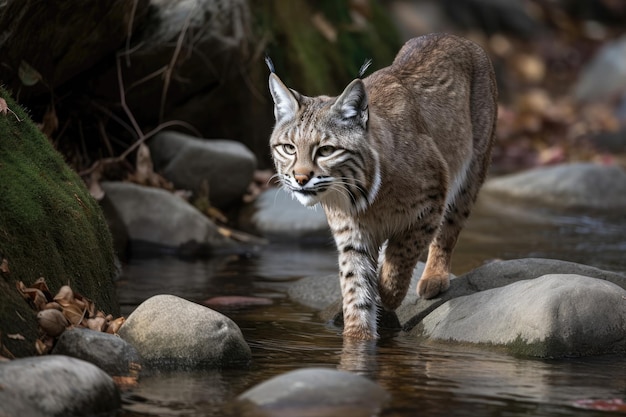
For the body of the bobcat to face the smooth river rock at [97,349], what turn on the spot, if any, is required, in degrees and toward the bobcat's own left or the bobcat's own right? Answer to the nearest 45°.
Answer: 0° — it already faces it

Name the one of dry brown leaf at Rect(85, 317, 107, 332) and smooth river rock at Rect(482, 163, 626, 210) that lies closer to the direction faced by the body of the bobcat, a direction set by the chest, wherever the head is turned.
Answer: the dry brown leaf

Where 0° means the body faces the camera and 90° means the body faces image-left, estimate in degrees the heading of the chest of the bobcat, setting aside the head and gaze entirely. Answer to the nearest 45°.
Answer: approximately 45°

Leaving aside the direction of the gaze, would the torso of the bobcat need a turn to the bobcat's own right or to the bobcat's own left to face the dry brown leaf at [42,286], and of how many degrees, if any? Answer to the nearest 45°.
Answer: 0° — it already faces it

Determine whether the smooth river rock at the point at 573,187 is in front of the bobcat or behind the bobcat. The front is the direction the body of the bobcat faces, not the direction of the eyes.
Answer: behind

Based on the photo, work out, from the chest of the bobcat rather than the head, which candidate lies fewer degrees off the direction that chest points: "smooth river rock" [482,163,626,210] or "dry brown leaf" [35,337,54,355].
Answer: the dry brown leaf

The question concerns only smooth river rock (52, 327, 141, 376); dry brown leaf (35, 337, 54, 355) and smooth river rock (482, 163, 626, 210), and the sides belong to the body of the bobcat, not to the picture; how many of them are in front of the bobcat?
2
